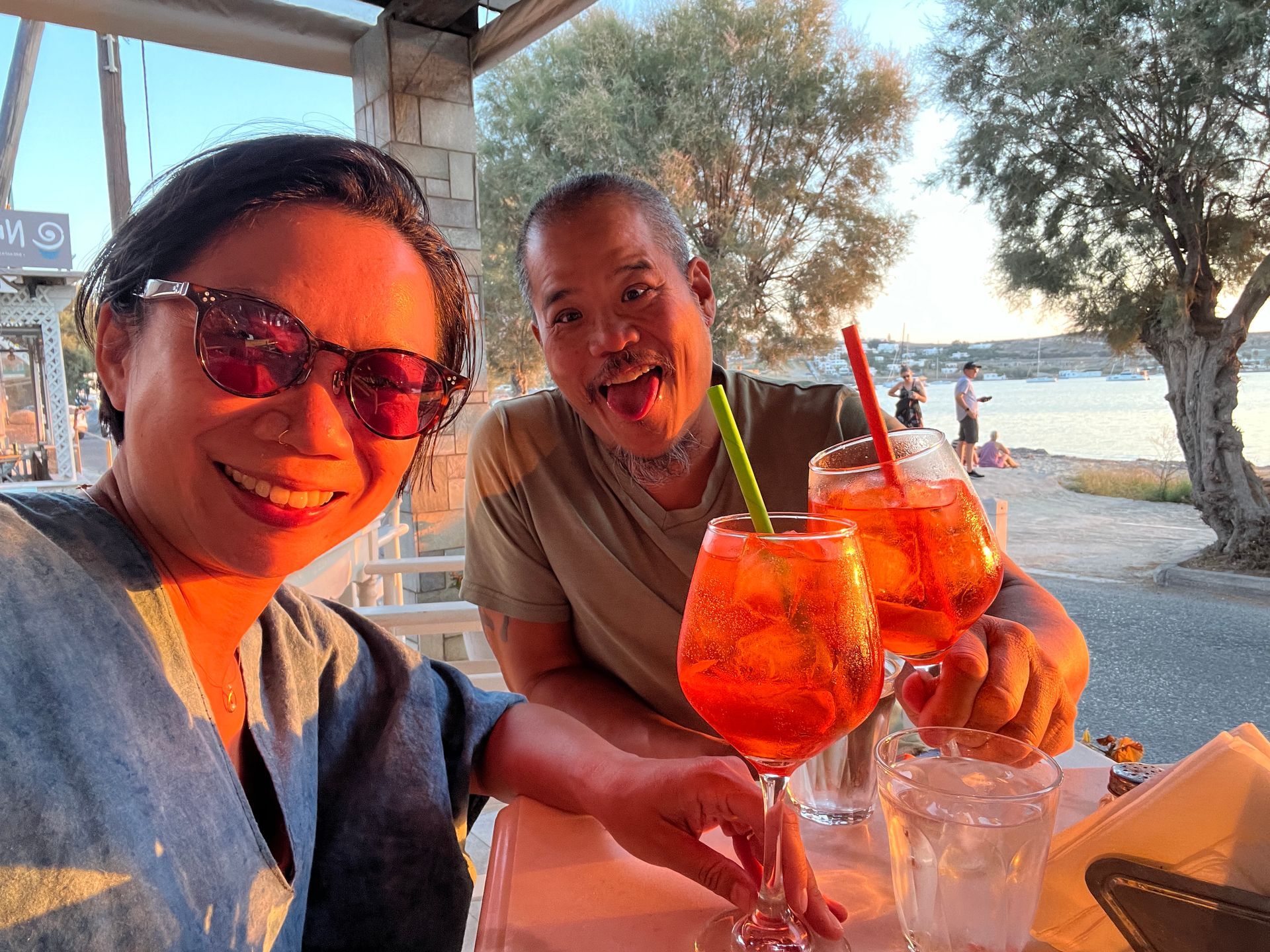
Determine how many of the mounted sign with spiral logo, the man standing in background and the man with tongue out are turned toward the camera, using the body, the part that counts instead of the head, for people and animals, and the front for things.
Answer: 2

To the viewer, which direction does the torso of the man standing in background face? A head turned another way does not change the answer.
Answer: to the viewer's right

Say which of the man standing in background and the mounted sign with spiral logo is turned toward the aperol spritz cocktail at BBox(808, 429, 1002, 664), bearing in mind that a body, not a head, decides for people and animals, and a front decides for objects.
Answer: the mounted sign with spiral logo

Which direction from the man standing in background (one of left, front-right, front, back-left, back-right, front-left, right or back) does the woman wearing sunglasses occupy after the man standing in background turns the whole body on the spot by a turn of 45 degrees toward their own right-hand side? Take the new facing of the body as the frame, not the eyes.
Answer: front-right

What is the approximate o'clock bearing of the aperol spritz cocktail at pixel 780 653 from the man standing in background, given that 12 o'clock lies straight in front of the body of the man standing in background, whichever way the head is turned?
The aperol spritz cocktail is roughly at 3 o'clock from the man standing in background.

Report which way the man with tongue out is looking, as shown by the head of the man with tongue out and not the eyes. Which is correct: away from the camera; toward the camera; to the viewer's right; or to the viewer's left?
toward the camera

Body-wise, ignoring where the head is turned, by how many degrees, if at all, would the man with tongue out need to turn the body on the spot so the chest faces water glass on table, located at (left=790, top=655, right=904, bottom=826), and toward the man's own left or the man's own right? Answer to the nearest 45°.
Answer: approximately 45° to the man's own left

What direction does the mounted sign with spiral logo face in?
toward the camera

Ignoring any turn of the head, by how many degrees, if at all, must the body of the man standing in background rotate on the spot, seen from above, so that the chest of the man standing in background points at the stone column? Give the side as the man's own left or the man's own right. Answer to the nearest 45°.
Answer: approximately 135° to the man's own right

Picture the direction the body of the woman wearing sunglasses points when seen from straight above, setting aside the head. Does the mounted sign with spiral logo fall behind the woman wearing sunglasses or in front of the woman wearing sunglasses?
behind

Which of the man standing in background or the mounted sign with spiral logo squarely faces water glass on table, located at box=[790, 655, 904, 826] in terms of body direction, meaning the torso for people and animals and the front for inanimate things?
the mounted sign with spiral logo
